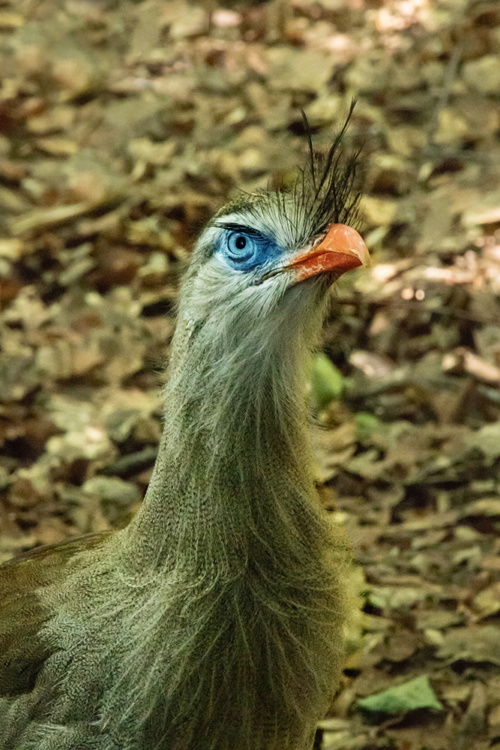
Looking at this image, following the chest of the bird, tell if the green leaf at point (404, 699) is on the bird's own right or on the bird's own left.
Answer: on the bird's own left

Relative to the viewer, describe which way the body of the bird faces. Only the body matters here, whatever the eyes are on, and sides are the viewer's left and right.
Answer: facing the viewer and to the right of the viewer

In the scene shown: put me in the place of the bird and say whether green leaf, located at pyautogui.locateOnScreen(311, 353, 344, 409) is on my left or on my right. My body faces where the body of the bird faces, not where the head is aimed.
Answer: on my left
